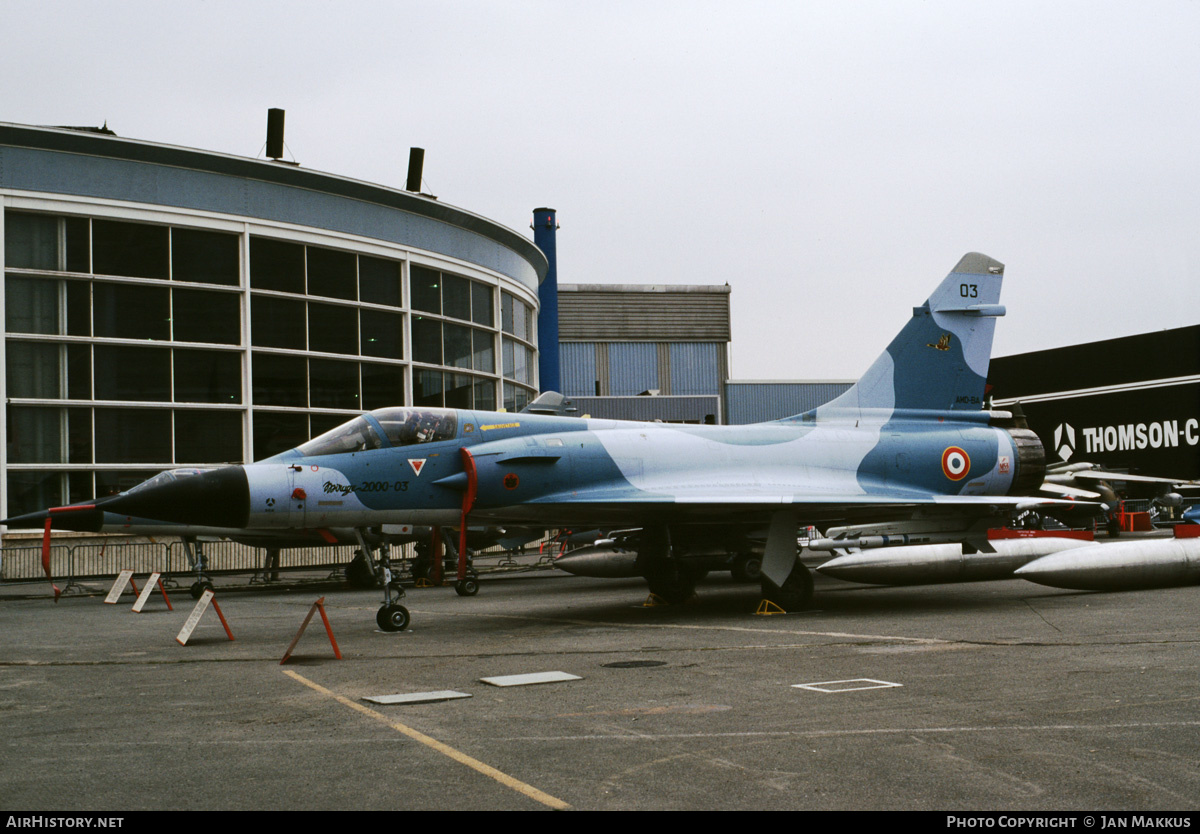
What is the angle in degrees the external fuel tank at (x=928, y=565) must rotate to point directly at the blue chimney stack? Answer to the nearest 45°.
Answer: approximately 45° to its right

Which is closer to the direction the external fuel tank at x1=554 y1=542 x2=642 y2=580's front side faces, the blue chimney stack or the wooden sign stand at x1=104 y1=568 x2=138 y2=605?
the wooden sign stand

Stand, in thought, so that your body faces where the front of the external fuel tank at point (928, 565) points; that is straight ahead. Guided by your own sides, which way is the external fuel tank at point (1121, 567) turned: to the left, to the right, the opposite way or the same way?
the same way

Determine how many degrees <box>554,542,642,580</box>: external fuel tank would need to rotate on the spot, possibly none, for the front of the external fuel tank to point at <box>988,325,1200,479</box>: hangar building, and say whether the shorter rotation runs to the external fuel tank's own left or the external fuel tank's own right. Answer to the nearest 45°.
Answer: approximately 135° to the external fuel tank's own right

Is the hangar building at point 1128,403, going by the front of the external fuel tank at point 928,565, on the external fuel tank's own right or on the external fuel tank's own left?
on the external fuel tank's own right

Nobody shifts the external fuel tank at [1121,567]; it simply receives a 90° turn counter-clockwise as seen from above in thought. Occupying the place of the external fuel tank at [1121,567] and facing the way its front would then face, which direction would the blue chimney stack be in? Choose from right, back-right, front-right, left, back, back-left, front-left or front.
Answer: back-right

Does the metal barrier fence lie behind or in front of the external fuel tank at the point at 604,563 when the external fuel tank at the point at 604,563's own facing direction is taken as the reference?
in front

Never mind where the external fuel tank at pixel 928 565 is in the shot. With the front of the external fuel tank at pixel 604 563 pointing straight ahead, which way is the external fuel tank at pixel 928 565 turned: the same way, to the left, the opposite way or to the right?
the same way

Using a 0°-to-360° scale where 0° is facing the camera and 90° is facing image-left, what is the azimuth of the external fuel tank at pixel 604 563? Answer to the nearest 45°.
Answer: approximately 90°

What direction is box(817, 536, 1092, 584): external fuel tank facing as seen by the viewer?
to the viewer's left

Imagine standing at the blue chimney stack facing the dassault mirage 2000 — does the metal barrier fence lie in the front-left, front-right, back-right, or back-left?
front-right

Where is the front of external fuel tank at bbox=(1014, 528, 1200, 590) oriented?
to the viewer's left

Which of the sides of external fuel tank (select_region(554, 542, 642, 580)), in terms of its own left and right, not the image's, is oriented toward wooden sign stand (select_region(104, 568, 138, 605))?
front

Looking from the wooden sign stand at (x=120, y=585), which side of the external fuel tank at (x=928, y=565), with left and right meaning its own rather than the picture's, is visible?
front

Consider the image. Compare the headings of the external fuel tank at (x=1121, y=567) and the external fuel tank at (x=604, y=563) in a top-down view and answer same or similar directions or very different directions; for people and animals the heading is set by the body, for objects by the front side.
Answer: same or similar directions

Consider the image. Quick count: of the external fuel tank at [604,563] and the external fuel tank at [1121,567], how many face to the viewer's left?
2
